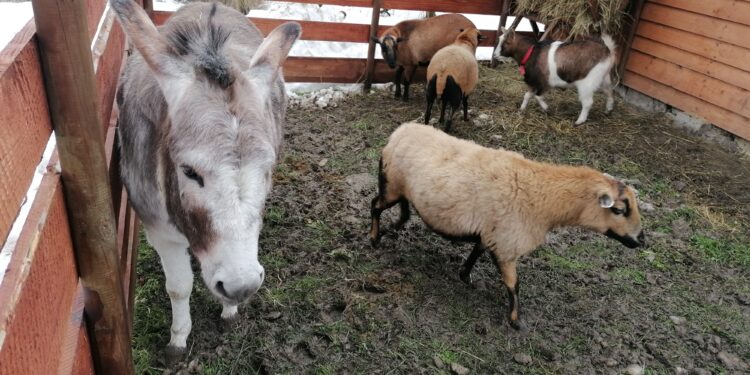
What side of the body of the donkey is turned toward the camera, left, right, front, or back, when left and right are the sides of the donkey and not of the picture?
front

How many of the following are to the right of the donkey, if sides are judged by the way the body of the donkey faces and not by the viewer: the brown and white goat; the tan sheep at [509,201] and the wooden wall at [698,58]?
0

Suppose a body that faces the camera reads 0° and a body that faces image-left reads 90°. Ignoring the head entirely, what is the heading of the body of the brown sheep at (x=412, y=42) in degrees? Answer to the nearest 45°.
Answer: approximately 45°

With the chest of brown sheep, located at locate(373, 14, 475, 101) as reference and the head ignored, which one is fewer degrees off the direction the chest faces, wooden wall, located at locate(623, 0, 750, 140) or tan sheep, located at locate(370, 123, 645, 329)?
the tan sheep

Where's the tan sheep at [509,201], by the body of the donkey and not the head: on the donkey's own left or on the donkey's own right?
on the donkey's own left

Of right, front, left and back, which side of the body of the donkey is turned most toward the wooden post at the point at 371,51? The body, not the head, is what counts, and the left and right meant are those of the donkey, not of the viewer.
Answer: back

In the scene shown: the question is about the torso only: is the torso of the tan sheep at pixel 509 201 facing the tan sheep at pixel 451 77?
no

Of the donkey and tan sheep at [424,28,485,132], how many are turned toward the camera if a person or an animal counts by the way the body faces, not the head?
1

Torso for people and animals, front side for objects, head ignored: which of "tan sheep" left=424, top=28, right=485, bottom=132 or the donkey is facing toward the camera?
the donkey

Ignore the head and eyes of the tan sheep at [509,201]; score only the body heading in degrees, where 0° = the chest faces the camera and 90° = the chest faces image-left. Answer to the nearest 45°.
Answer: approximately 315°

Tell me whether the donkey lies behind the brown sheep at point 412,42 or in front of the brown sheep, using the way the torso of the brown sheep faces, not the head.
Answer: in front

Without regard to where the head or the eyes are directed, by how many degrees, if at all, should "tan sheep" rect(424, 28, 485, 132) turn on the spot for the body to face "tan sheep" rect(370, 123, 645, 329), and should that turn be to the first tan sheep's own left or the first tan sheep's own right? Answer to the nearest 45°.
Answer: approximately 135° to the first tan sheep's own right

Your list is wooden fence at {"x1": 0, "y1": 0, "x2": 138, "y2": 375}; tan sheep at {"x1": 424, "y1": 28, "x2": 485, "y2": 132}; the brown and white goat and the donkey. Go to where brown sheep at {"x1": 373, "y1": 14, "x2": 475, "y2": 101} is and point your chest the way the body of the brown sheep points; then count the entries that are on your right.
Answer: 0

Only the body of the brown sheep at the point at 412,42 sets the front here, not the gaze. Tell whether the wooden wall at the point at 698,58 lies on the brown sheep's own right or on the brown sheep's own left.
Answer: on the brown sheep's own left

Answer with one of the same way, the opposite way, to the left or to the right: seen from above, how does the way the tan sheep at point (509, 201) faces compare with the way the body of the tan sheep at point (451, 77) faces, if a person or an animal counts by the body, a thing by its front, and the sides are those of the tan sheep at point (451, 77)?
to the right
